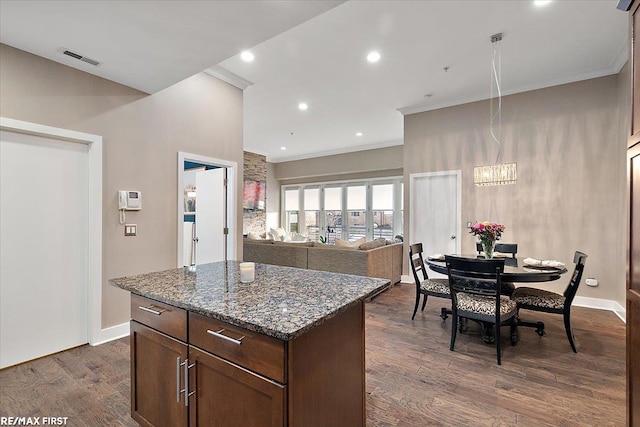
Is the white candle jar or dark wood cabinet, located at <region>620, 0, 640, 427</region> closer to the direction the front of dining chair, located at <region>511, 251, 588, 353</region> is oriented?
the white candle jar

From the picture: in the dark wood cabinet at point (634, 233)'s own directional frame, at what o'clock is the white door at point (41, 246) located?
The white door is roughly at 11 o'clock from the dark wood cabinet.

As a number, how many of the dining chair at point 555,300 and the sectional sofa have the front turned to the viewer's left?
1

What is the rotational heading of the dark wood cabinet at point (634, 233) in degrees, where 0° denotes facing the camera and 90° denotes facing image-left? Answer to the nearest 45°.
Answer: approximately 90°

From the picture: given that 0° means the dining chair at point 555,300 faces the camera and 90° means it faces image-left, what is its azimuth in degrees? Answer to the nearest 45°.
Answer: approximately 90°

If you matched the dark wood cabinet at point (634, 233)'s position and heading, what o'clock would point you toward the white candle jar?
The white candle jar is roughly at 11 o'clock from the dark wood cabinet.

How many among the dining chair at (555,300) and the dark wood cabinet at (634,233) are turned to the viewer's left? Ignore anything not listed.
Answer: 2

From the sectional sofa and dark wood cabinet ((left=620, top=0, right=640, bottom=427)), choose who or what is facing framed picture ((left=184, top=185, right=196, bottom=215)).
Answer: the dark wood cabinet

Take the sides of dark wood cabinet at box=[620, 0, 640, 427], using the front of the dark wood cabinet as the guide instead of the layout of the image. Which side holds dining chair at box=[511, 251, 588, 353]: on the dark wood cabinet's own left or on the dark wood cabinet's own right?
on the dark wood cabinet's own right

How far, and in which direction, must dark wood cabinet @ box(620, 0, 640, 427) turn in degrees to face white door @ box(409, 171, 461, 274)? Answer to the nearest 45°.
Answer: approximately 45° to its right

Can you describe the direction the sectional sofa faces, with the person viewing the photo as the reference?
facing away from the viewer and to the right of the viewer

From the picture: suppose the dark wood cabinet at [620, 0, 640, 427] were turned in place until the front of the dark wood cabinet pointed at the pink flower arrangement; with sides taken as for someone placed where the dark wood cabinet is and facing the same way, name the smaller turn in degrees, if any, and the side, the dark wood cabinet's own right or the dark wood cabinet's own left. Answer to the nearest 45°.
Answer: approximately 45° to the dark wood cabinet's own right

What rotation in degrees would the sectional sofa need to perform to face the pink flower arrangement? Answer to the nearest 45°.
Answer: approximately 90° to its right

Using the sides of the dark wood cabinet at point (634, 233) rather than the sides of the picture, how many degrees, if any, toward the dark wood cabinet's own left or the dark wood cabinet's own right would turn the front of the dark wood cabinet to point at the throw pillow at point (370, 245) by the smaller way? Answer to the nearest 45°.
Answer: approximately 45° to the dark wood cabinet's own right
